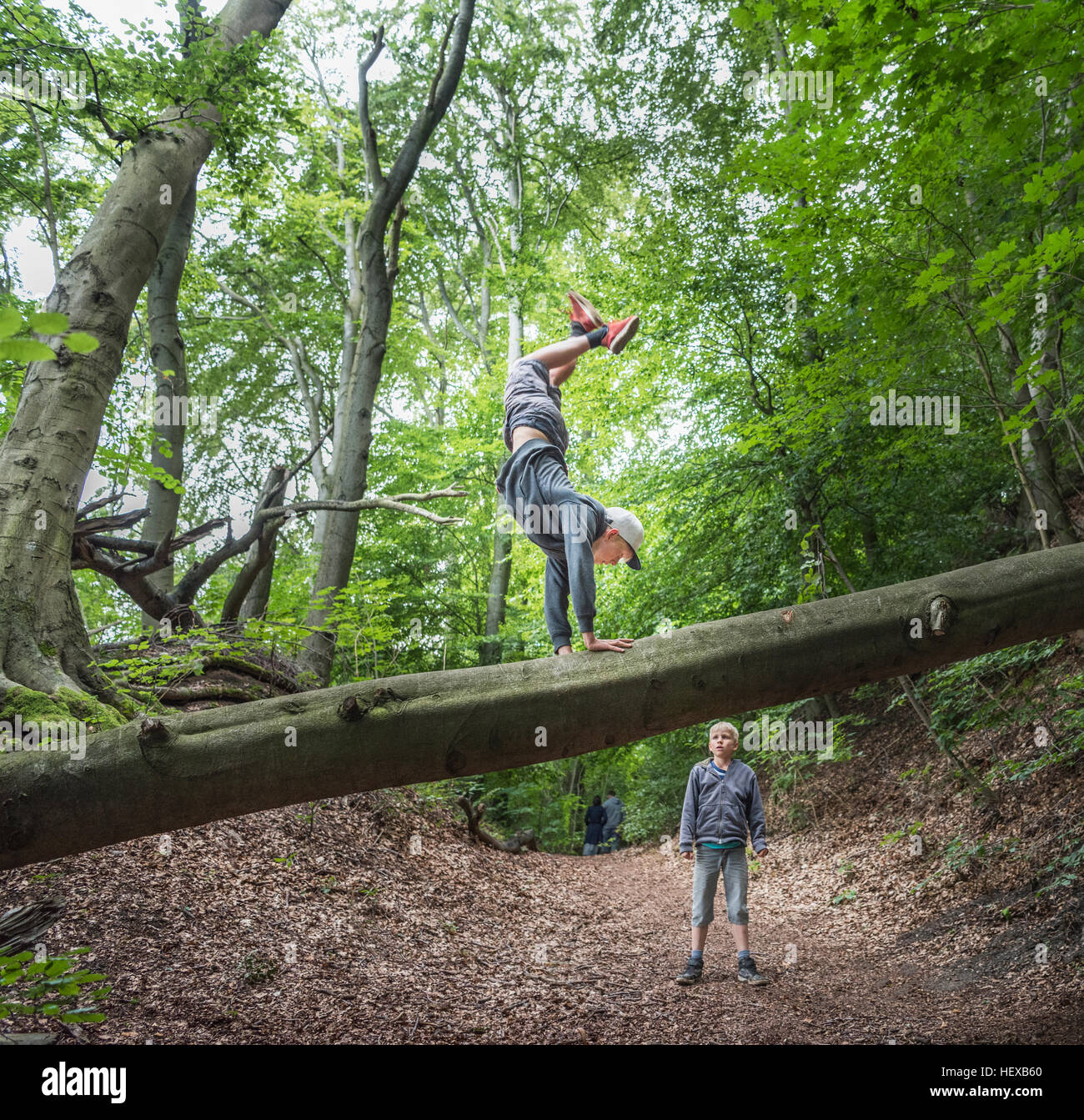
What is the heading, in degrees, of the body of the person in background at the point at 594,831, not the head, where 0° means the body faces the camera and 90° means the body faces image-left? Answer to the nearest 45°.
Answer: approximately 180°

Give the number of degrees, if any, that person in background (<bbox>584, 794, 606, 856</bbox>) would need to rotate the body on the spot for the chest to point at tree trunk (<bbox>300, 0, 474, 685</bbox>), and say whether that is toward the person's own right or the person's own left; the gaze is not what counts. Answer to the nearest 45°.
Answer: approximately 180°

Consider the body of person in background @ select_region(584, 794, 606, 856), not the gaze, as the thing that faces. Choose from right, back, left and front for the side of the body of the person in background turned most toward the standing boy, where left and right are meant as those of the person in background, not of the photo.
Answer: back

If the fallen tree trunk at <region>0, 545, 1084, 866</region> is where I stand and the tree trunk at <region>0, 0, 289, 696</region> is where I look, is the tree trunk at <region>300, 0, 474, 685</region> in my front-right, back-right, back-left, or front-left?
front-right

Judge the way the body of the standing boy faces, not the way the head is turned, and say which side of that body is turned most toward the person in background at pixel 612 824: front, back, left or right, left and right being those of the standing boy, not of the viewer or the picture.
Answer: back

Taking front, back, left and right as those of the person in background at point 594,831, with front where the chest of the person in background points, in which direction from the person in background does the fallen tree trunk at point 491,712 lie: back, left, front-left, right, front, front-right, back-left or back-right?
back

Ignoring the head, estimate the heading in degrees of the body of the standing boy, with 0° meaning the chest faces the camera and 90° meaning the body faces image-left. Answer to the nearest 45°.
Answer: approximately 0°

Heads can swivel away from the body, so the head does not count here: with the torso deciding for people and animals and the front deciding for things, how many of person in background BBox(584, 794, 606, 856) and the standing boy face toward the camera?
1

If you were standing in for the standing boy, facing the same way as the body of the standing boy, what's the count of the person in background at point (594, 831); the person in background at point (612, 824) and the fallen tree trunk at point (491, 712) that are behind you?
2

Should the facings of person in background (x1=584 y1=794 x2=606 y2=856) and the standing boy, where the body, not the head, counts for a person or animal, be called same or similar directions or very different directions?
very different directions
